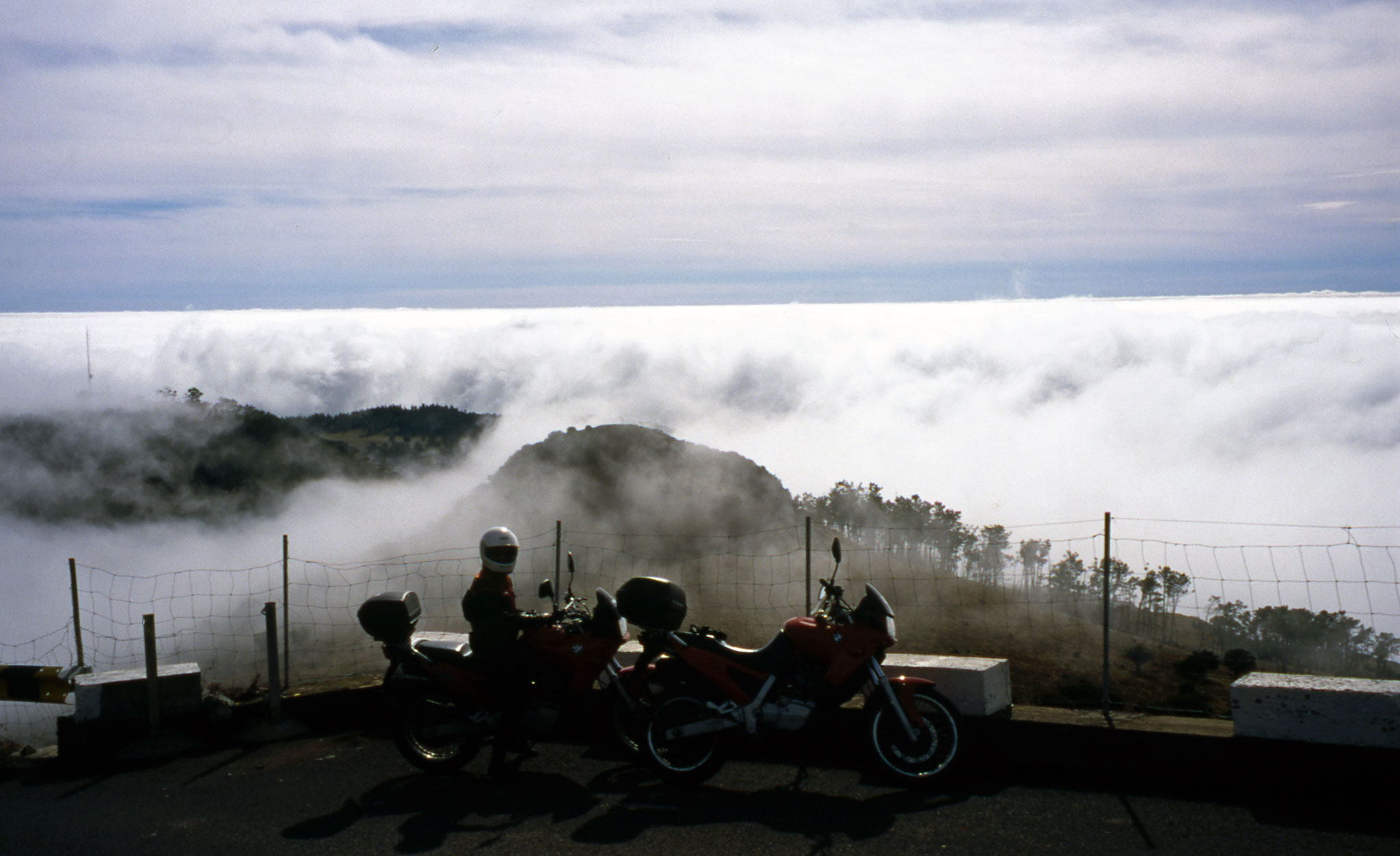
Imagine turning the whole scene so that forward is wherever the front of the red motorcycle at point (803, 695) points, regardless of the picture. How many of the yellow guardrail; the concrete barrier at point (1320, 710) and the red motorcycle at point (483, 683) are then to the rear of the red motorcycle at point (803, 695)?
2

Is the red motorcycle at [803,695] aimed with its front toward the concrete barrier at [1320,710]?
yes

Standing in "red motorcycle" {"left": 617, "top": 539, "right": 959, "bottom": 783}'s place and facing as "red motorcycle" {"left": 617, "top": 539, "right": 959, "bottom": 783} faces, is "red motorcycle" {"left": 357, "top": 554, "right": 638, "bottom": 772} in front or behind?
behind

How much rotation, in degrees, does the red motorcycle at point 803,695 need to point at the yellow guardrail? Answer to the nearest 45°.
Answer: approximately 180°

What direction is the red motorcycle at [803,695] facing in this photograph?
to the viewer's right

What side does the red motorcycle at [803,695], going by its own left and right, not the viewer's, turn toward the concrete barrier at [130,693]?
back
